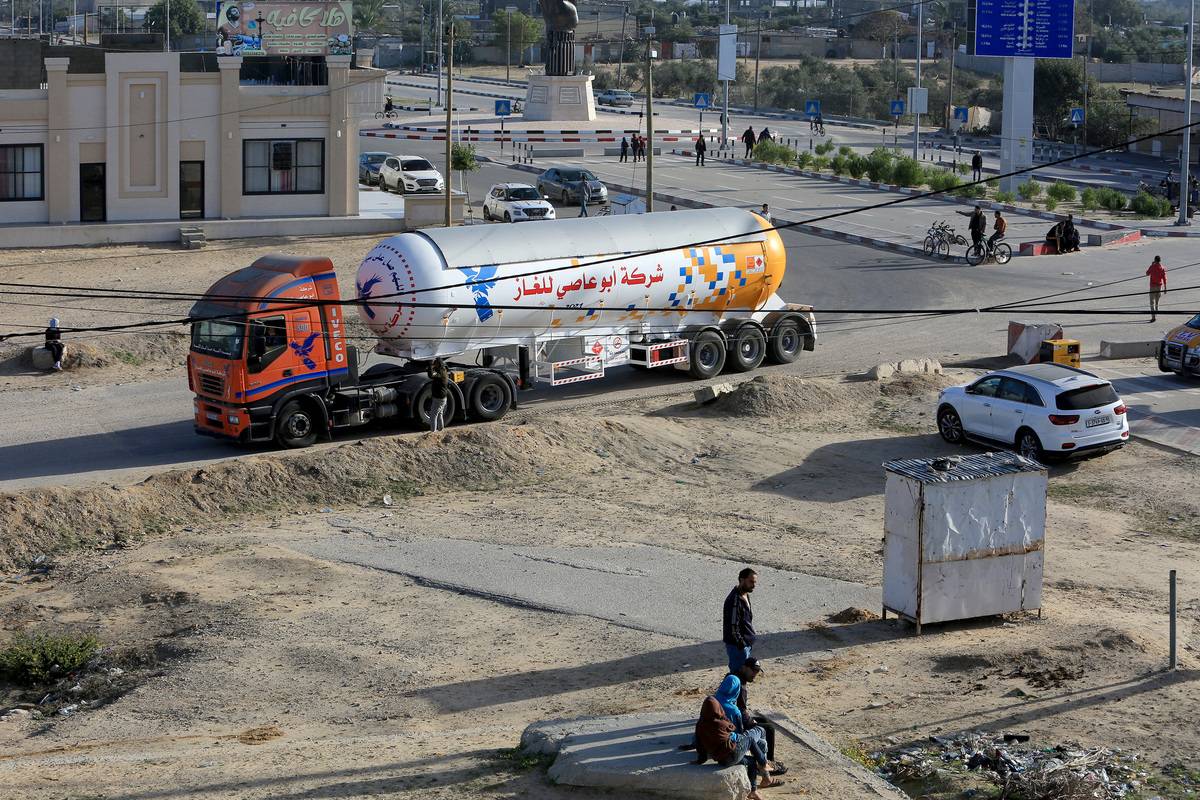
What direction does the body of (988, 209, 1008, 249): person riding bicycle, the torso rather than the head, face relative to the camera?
to the viewer's left

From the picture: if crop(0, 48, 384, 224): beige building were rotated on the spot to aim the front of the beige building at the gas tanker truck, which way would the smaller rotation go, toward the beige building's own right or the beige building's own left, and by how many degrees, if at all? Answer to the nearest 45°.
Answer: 0° — it already faces it

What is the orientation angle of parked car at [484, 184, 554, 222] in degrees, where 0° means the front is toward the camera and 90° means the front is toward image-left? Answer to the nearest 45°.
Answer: approximately 315°

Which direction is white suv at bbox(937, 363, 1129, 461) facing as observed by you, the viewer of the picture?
facing away from the viewer and to the left of the viewer

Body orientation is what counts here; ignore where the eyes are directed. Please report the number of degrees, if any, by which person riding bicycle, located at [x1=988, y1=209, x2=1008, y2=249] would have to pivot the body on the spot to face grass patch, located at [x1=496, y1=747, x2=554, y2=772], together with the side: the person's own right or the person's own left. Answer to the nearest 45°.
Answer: approximately 90° to the person's own left
